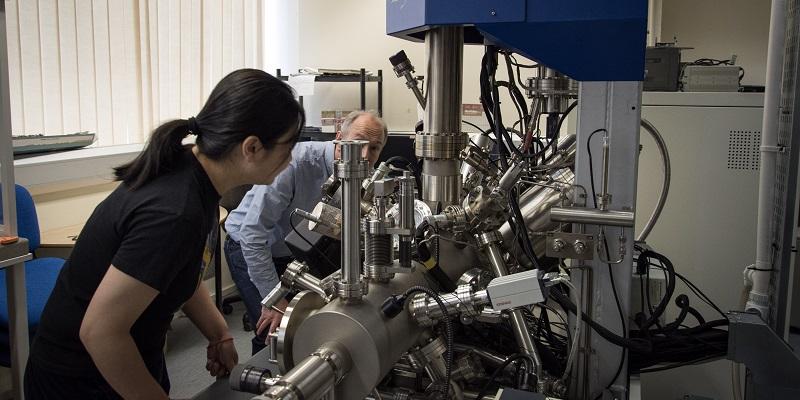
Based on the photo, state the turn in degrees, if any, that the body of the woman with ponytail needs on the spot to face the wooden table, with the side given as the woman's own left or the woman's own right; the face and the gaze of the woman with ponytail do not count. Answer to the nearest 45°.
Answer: approximately 45° to the woman's own left

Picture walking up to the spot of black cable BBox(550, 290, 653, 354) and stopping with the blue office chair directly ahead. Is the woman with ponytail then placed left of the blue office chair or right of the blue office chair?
left

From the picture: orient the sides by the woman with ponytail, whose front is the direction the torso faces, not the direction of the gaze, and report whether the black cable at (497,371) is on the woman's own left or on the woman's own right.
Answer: on the woman's own right

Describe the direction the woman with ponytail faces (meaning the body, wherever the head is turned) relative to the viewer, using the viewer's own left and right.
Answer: facing away from the viewer and to the right of the viewer
